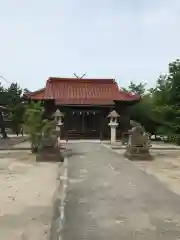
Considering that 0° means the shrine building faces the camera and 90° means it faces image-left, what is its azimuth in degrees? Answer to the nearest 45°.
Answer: approximately 0°

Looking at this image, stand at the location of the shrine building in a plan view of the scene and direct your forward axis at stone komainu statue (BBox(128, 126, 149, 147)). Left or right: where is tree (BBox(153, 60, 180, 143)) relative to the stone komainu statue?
left

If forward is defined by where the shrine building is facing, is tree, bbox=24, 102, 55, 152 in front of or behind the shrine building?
in front

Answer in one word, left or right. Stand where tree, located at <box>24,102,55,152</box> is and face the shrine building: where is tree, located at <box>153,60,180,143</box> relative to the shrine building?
right

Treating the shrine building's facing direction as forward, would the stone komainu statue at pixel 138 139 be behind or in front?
in front

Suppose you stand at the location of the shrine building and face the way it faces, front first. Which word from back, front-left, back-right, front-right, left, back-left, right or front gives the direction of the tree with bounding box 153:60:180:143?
front-left

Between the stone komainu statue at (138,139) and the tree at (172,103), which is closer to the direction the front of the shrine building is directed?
the stone komainu statue
